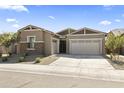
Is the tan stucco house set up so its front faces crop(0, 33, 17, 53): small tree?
no

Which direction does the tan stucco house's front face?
toward the camera
